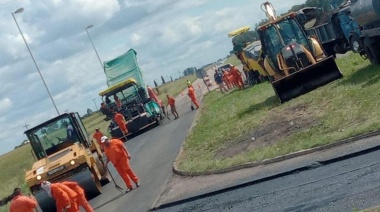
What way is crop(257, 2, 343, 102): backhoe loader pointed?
toward the camera

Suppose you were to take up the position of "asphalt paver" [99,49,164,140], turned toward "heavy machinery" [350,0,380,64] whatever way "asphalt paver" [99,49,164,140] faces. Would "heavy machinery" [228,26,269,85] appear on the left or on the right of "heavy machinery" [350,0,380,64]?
left

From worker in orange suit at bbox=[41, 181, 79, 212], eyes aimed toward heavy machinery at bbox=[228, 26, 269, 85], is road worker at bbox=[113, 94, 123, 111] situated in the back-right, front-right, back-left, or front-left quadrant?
front-left

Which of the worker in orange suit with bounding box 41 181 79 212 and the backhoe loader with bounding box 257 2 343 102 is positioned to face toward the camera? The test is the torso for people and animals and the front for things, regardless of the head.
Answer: the backhoe loader

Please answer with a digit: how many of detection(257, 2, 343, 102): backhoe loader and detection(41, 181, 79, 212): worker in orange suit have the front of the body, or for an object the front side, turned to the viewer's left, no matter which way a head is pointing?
1

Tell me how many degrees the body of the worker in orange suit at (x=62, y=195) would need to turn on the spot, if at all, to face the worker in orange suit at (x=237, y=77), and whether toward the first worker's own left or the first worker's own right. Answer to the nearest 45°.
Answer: approximately 135° to the first worker's own right

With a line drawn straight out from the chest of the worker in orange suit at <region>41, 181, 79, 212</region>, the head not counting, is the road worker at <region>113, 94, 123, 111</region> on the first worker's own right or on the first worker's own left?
on the first worker's own right

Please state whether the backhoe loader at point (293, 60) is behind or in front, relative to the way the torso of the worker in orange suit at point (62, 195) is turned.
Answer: behind

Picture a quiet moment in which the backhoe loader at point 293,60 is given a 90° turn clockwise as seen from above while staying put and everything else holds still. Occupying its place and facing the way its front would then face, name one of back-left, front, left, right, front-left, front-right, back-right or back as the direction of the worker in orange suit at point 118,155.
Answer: front-left

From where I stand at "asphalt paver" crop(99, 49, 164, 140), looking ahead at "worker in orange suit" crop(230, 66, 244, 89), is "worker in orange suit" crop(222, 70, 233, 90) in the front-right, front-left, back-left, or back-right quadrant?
front-left
